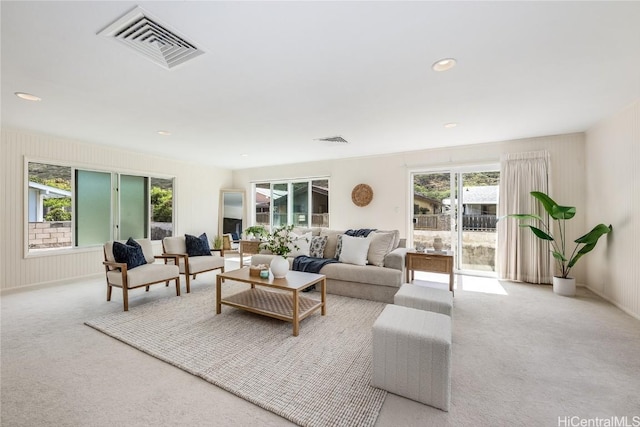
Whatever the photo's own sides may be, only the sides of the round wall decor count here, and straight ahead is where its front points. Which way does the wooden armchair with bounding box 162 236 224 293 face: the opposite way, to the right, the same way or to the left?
to the left

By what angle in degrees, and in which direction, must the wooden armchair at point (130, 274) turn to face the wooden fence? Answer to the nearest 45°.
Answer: approximately 45° to its left

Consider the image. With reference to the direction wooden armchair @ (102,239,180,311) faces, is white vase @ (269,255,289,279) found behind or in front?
in front

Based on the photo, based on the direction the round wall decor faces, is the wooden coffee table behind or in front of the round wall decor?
in front

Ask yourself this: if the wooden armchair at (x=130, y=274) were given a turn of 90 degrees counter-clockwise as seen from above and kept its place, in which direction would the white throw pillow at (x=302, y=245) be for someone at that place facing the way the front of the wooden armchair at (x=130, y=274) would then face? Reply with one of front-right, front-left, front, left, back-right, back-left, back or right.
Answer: front-right

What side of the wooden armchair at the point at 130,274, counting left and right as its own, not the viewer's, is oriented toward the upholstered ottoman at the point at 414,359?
front

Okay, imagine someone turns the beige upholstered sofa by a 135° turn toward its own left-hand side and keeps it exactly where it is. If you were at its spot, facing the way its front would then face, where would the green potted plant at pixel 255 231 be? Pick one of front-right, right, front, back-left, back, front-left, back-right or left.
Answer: back-left

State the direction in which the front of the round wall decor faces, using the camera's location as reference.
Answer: facing the viewer

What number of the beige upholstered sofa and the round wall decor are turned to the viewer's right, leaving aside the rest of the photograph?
0

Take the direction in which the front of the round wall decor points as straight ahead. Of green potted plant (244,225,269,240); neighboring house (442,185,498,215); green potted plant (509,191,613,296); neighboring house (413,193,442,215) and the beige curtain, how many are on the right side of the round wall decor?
1

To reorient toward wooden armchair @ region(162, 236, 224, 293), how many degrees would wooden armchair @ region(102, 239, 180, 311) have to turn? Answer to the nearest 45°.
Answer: approximately 90° to its left

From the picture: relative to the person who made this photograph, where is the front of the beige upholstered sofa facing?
facing the viewer and to the left of the viewer

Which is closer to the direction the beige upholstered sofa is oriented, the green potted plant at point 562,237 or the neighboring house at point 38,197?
the neighboring house

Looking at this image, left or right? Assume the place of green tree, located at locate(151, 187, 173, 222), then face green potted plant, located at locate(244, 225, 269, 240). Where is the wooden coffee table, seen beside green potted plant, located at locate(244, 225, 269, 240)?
right

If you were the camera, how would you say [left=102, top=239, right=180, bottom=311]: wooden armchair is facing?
facing the viewer and to the right of the viewer
